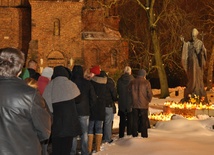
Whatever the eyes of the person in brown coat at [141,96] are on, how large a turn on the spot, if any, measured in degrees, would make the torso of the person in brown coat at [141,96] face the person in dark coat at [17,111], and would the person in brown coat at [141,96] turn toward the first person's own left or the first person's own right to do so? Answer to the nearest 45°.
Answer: approximately 180°

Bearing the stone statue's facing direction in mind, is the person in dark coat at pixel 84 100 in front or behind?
in front

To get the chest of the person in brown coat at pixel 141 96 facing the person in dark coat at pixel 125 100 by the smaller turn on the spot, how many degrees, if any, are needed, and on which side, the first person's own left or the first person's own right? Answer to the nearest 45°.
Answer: approximately 45° to the first person's own left

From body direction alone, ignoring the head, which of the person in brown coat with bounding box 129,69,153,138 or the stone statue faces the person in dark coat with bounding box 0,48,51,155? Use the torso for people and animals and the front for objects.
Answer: the stone statue

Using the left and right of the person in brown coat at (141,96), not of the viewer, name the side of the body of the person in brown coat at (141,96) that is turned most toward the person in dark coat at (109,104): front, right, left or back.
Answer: left

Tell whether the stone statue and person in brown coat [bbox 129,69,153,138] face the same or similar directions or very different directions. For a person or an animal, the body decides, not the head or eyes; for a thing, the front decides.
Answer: very different directions

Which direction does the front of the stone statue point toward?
toward the camera

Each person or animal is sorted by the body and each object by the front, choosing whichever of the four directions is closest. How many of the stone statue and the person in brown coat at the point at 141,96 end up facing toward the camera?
1

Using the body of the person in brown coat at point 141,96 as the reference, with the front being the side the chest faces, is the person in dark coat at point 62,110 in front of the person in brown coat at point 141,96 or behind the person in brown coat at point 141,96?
behind

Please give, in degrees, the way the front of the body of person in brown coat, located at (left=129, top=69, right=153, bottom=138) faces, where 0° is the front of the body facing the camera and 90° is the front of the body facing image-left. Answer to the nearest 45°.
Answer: approximately 180°
